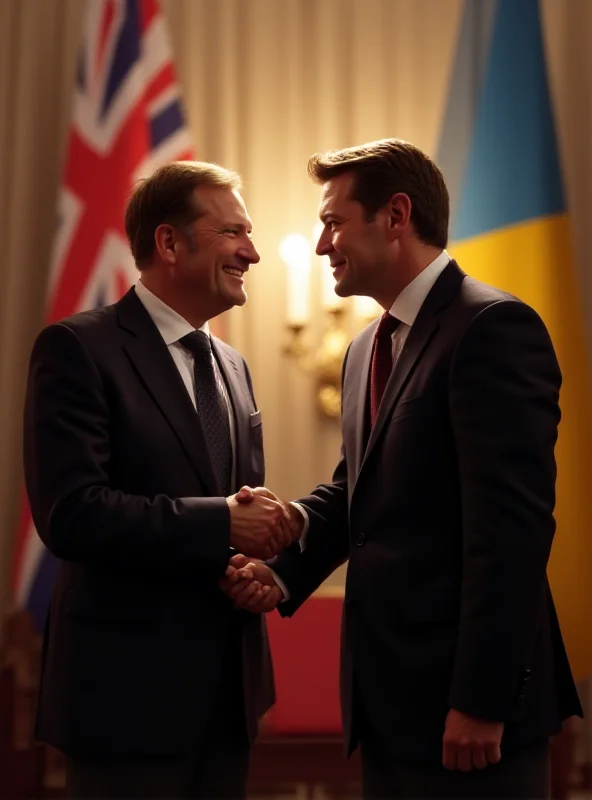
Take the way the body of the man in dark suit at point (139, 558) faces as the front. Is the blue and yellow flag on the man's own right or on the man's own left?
on the man's own left

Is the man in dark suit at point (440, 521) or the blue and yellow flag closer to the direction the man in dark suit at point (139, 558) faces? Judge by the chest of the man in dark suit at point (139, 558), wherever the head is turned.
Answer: the man in dark suit

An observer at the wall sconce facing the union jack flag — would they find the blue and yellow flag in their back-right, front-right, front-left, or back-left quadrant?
back-left

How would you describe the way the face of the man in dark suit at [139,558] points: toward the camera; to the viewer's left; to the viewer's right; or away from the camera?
to the viewer's right

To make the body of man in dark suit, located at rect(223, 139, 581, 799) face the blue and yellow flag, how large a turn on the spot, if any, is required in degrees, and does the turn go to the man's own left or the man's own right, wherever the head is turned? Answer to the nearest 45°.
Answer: approximately 135° to the man's own right

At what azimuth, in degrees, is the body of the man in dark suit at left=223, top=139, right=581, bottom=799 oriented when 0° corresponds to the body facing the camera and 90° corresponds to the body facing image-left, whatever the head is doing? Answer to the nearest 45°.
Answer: approximately 45°

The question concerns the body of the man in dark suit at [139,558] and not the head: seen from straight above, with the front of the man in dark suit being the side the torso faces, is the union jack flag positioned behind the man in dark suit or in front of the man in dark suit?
behind

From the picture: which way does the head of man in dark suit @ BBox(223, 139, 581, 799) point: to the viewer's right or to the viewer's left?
to the viewer's left

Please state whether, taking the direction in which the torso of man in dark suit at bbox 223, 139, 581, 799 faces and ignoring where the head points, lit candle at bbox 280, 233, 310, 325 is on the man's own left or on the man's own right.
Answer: on the man's own right

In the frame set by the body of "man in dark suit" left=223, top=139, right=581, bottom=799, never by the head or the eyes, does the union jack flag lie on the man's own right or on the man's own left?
on the man's own right
